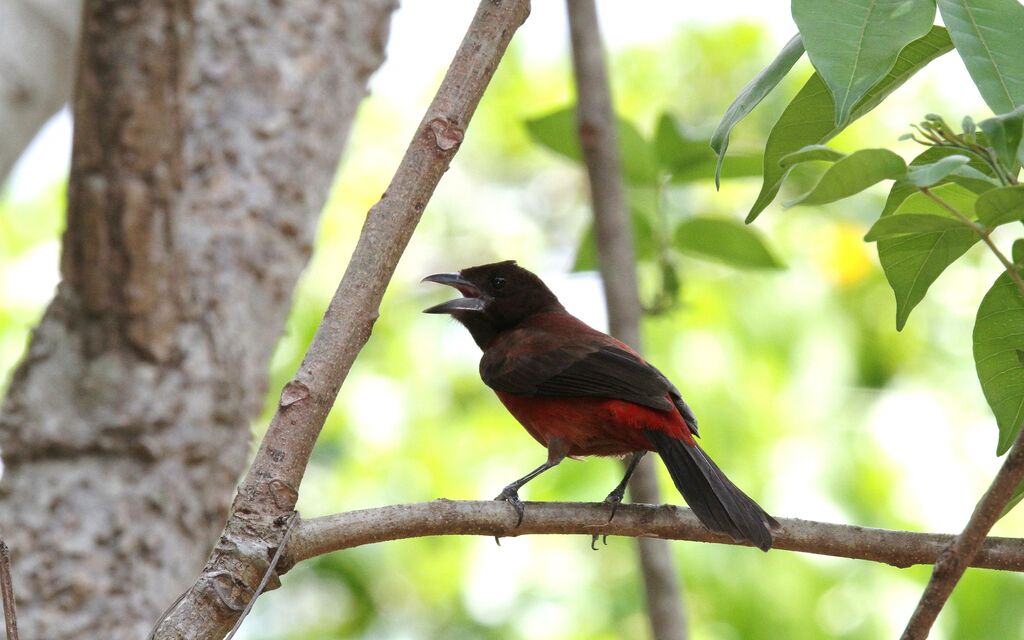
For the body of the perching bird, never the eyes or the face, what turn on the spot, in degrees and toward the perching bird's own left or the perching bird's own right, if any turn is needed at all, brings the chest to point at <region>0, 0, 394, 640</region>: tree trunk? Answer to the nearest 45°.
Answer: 0° — it already faces it

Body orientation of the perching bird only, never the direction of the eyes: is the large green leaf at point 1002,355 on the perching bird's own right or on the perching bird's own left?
on the perching bird's own left

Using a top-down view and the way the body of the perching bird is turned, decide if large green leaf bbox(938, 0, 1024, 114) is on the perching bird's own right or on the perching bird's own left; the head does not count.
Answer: on the perching bird's own left

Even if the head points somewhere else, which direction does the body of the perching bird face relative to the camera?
to the viewer's left
